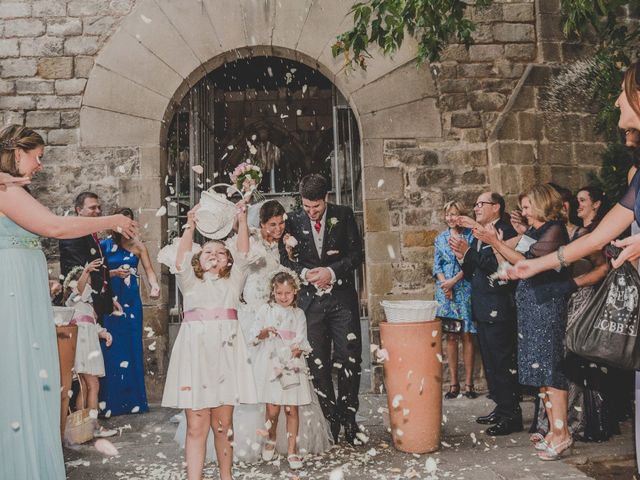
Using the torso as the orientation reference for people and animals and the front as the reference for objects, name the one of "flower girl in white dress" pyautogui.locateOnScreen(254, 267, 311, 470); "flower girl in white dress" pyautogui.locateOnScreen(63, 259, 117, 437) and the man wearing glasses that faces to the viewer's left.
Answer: the man wearing glasses

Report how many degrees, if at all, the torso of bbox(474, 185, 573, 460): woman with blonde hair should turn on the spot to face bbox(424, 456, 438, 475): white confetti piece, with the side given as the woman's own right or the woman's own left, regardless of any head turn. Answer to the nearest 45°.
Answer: approximately 45° to the woman's own left

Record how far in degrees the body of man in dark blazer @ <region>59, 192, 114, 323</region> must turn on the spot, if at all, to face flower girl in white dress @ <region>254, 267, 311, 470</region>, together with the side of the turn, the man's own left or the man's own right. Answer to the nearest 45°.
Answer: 0° — they already face them

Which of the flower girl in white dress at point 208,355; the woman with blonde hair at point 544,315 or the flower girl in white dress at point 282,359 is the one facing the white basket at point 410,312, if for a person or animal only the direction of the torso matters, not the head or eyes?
the woman with blonde hair

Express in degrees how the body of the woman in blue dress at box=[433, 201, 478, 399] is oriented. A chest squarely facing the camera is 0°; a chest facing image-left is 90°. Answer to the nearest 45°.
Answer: approximately 45°

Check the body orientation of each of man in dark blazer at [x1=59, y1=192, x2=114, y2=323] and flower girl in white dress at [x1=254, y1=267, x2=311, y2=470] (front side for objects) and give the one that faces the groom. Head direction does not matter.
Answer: the man in dark blazer

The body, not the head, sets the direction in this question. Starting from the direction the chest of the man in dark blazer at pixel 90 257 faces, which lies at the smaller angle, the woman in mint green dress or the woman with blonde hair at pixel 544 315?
the woman with blonde hair

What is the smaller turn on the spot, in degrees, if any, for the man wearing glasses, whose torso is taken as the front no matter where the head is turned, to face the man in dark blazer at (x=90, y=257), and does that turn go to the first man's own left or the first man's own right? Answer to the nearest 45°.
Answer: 0° — they already face them

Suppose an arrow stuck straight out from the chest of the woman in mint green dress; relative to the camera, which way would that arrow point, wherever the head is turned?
to the viewer's right

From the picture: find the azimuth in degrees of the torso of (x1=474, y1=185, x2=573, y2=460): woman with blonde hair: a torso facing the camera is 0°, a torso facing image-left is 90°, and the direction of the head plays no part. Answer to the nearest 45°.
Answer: approximately 90°

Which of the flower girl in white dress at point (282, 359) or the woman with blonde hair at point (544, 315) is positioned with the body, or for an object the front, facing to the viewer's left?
the woman with blonde hair

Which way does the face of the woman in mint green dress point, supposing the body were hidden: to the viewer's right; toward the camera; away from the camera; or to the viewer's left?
to the viewer's right

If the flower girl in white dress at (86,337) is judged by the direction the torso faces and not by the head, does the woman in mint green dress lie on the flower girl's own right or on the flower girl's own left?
on the flower girl's own right

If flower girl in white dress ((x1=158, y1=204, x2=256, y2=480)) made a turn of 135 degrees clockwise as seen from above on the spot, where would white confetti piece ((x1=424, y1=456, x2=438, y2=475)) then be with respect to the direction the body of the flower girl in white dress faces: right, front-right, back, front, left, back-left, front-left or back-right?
back-right

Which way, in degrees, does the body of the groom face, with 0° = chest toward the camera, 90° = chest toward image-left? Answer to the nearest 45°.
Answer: approximately 0°
